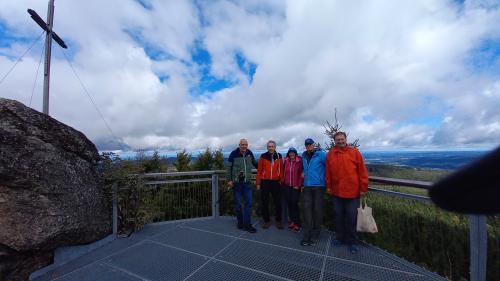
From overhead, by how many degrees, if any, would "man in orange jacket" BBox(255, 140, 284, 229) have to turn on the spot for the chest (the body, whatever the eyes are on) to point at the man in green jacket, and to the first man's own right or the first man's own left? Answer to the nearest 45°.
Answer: approximately 90° to the first man's own right

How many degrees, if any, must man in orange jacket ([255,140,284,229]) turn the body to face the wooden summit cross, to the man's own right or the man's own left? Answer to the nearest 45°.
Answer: approximately 90° to the man's own right

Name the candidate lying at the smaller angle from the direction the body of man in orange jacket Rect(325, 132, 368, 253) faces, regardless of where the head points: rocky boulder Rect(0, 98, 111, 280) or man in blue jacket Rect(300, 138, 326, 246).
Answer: the rocky boulder

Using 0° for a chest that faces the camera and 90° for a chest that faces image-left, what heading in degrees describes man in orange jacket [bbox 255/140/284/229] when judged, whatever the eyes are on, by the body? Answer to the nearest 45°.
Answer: approximately 0°

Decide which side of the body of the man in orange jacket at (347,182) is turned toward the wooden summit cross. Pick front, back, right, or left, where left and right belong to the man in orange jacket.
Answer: right

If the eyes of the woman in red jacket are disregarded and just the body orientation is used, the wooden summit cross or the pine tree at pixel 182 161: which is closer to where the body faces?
the wooden summit cross

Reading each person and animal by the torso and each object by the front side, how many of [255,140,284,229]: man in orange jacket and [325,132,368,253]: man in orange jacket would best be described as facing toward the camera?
2

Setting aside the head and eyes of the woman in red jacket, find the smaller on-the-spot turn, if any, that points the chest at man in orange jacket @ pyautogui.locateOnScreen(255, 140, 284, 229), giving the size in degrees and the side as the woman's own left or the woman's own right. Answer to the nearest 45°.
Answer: approximately 135° to the woman's own right
